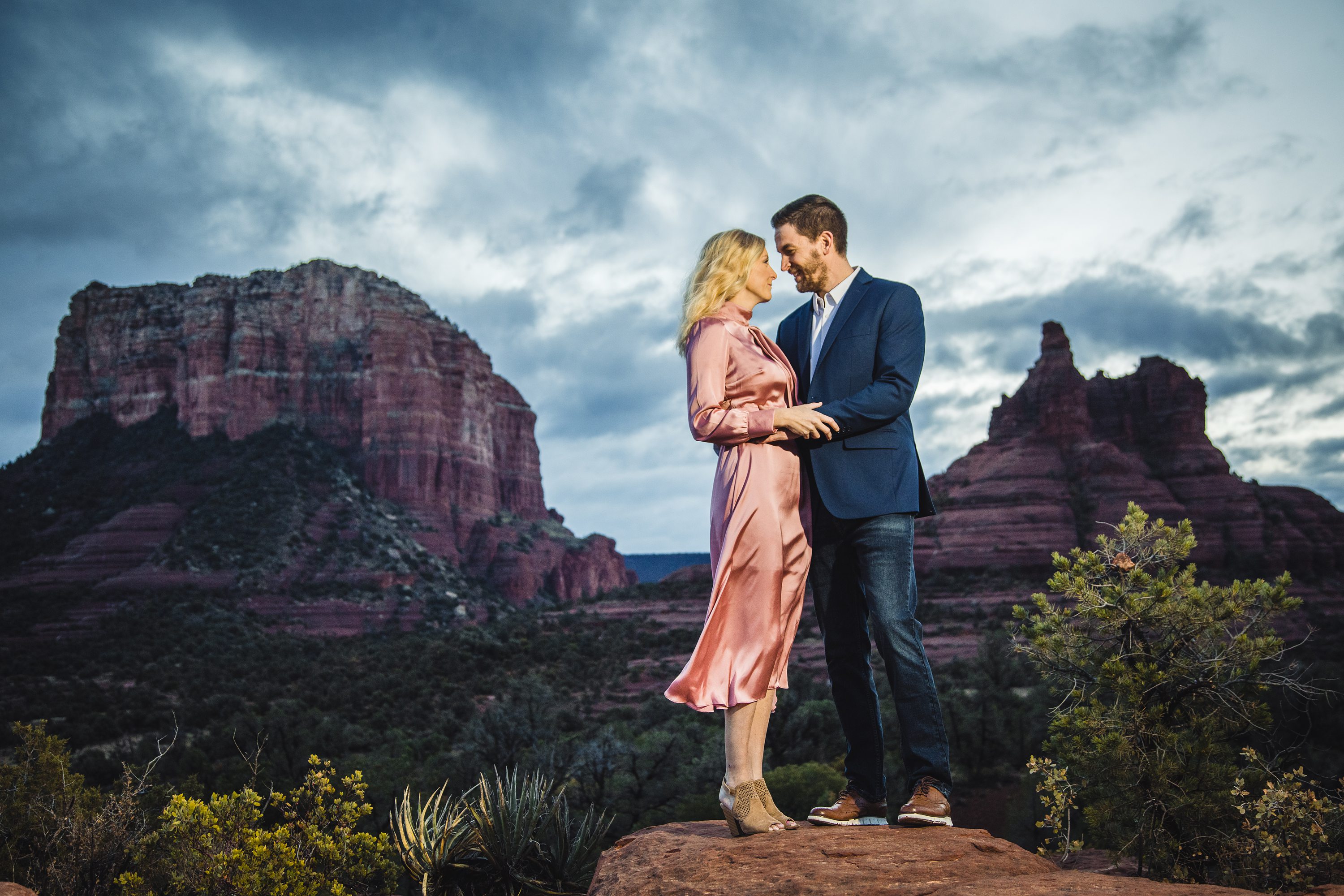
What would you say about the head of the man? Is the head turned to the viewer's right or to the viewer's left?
to the viewer's left

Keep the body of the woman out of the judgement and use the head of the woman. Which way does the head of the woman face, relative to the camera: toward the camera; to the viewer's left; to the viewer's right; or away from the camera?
to the viewer's right

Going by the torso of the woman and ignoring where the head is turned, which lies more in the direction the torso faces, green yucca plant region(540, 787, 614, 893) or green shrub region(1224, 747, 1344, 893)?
the green shrub

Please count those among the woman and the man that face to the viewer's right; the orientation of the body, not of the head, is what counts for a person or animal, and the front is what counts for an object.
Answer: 1

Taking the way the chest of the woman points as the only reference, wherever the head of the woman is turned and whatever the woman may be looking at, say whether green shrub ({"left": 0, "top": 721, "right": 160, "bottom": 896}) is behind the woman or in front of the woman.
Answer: behind

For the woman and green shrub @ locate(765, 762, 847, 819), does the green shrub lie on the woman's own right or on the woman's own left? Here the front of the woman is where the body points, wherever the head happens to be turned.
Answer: on the woman's own left

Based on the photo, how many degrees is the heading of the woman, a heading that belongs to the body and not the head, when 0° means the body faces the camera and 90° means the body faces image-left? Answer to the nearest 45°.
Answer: approximately 270°
